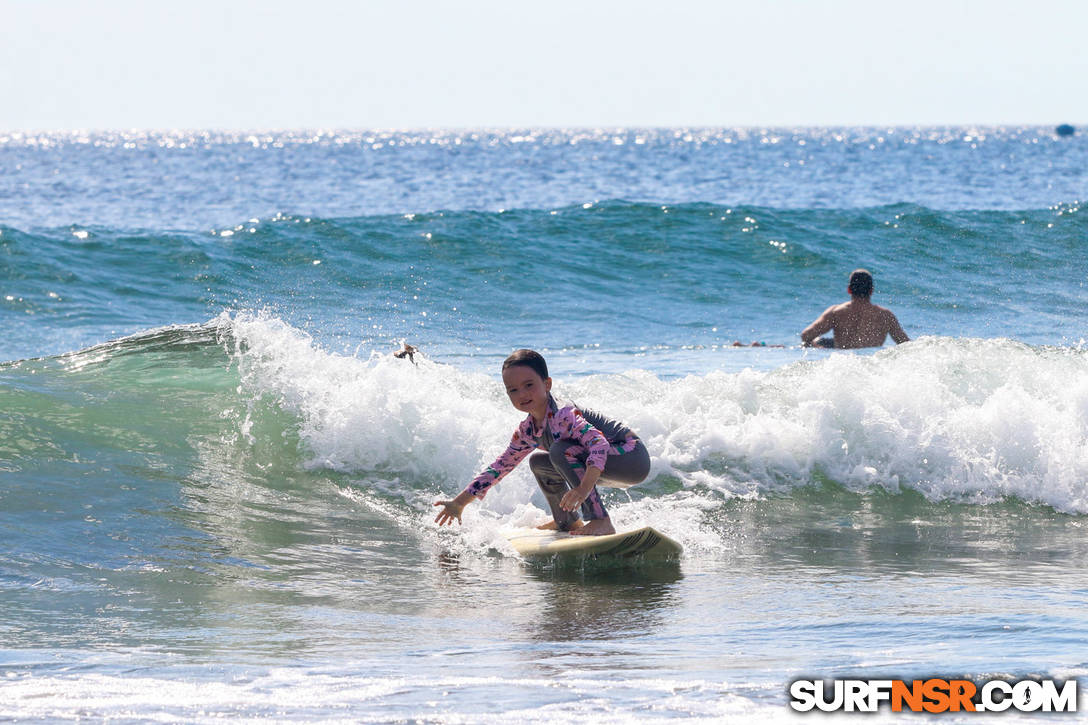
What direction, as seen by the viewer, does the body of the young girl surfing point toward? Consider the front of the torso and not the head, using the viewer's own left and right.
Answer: facing the viewer and to the left of the viewer

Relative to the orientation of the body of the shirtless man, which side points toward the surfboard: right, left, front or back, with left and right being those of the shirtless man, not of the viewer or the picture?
back

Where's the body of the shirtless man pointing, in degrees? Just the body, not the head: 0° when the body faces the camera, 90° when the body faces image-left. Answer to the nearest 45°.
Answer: approximately 180°

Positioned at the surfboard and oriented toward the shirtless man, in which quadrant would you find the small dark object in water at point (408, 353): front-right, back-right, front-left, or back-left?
front-left

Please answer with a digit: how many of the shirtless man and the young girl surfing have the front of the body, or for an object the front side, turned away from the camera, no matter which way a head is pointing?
1

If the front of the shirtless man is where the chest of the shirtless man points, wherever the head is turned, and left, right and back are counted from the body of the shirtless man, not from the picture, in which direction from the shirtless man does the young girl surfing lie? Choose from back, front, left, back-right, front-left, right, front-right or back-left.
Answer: back

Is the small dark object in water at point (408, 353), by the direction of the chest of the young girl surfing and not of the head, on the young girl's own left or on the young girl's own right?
on the young girl's own right

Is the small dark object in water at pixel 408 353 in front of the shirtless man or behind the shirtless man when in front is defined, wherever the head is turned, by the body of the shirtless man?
behind

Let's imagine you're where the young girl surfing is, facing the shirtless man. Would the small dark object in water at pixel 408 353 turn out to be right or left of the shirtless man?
left

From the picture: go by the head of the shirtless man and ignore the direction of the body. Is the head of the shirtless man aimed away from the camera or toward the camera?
away from the camera

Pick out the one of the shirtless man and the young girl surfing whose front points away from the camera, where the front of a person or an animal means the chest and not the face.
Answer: the shirtless man
